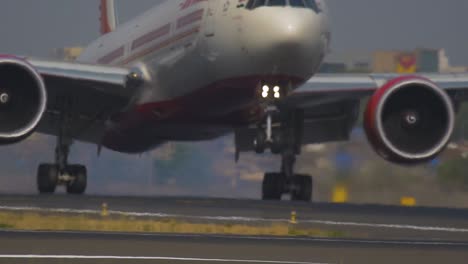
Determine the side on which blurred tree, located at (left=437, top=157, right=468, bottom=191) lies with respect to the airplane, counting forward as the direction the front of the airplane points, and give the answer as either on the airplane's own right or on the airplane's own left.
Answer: on the airplane's own left

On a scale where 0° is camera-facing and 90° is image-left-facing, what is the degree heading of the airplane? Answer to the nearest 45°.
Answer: approximately 0°
